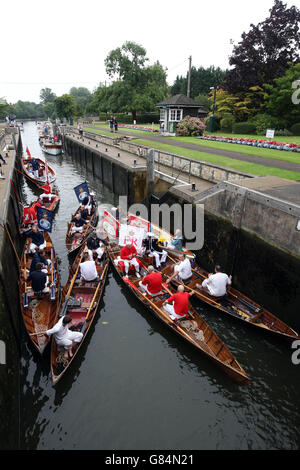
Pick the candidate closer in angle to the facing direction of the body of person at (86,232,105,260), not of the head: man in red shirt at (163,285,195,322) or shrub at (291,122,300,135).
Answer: the man in red shirt

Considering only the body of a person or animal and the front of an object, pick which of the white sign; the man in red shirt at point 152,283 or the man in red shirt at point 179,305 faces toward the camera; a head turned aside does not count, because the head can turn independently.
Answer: the white sign

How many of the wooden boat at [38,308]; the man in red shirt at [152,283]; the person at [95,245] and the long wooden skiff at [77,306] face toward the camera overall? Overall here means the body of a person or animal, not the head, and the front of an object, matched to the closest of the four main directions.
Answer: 3

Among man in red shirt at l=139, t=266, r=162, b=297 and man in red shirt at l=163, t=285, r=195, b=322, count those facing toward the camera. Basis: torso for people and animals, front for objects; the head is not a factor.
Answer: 0

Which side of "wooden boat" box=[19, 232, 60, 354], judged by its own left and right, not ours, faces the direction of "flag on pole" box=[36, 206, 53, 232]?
back

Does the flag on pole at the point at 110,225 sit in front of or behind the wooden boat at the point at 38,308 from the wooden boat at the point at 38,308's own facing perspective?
behind

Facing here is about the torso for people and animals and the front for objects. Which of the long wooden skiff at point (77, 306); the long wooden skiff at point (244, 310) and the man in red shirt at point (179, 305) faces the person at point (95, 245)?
the man in red shirt

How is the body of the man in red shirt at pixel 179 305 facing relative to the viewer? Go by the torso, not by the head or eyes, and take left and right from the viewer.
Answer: facing away from the viewer and to the left of the viewer

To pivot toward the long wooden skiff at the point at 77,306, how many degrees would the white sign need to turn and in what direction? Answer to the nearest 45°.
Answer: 0° — it already faces it

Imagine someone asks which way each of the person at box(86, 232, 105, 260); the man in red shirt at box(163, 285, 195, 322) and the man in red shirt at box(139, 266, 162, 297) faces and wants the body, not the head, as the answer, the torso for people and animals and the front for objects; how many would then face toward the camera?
1

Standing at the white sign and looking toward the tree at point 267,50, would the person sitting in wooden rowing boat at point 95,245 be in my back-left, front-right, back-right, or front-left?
back-left

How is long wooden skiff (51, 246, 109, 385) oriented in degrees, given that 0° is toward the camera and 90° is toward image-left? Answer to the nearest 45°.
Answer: approximately 0°

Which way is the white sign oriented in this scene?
toward the camera
